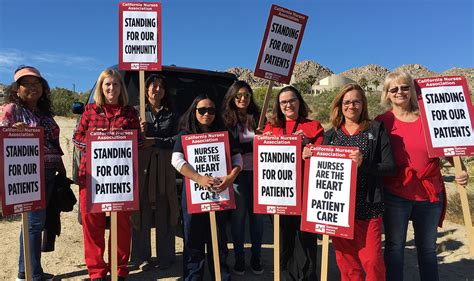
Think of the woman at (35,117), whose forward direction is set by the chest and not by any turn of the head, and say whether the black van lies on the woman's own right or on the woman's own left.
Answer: on the woman's own left

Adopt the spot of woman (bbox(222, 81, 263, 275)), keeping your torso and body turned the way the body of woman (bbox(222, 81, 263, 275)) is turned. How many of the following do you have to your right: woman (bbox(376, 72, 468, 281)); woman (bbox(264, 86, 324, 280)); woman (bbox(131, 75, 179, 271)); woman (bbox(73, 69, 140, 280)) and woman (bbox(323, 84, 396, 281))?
2

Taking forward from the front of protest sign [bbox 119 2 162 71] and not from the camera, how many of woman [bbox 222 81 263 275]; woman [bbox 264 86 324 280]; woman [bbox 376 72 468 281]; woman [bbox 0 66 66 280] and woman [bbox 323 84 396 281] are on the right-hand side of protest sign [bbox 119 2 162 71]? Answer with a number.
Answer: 1

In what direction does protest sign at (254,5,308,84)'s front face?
toward the camera

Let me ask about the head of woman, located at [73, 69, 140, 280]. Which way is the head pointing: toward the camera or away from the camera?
toward the camera

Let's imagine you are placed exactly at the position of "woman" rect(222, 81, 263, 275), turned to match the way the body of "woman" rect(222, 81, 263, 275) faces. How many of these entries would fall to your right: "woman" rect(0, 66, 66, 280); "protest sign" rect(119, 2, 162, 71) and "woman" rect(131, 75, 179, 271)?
3

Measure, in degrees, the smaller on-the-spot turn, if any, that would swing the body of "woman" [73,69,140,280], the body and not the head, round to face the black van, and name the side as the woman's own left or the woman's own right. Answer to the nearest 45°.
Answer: approximately 135° to the woman's own left

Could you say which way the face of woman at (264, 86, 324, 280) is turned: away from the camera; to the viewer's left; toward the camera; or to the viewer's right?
toward the camera

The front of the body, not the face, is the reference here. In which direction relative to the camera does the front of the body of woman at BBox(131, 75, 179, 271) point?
toward the camera

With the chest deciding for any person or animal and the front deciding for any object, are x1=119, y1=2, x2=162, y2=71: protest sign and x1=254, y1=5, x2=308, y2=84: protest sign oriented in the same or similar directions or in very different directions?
same or similar directions

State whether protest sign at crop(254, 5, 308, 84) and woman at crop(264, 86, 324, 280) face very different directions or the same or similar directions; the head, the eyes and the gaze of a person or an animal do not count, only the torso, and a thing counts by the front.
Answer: same or similar directions

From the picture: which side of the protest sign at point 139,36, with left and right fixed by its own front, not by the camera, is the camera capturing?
front

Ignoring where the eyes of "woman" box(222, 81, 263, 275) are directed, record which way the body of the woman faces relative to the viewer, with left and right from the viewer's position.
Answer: facing the viewer

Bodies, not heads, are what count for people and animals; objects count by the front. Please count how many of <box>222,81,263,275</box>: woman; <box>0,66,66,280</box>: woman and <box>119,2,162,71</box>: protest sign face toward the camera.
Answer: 3

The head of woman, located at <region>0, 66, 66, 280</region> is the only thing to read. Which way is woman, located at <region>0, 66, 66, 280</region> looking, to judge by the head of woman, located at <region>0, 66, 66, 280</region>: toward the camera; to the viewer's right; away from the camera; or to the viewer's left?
toward the camera

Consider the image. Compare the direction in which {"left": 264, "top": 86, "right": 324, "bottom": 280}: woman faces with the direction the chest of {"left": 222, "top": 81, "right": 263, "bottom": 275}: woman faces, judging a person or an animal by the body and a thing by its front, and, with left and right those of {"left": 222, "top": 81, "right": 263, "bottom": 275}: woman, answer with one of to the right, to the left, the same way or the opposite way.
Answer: the same way
